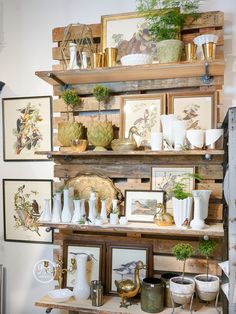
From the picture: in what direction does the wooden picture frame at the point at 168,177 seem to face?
toward the camera

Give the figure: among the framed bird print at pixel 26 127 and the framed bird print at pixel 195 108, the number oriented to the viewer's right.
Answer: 0

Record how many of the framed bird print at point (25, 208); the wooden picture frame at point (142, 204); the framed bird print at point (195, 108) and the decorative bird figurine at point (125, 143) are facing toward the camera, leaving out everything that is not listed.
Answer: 3

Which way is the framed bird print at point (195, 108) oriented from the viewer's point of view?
toward the camera

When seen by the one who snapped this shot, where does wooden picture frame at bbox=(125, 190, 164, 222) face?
facing the viewer

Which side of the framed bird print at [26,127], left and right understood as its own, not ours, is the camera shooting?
front

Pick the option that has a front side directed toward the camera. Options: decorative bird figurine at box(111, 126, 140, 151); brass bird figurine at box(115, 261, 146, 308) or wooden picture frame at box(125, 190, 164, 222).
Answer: the wooden picture frame
